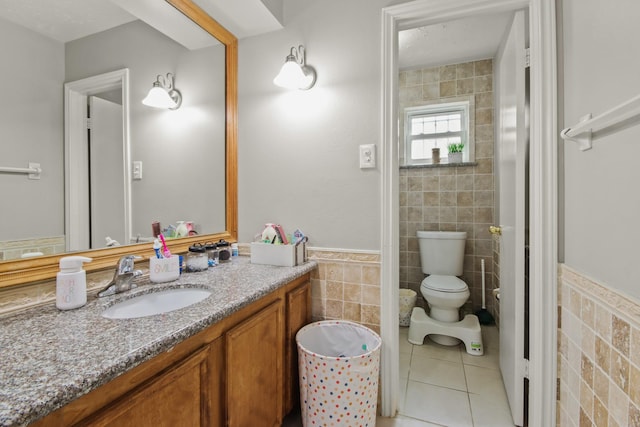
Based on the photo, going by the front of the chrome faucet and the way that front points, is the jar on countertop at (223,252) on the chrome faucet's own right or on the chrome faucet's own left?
on the chrome faucet's own left

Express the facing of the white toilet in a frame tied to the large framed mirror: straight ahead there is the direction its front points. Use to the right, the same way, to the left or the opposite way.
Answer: to the right

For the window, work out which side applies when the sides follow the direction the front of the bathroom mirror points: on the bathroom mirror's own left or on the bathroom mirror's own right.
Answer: on the bathroom mirror's own left

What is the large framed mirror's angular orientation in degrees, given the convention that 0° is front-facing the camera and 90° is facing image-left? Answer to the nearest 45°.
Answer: approximately 315°
